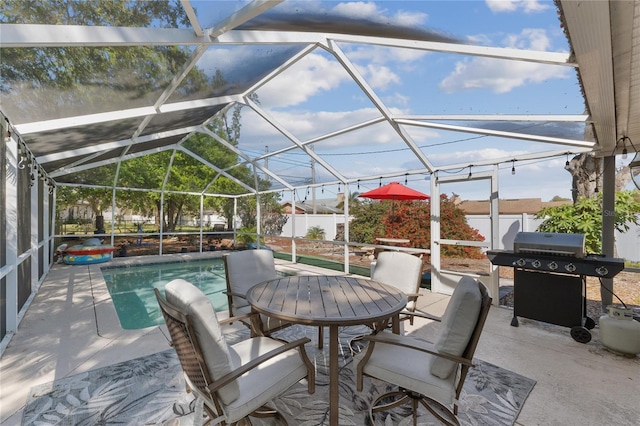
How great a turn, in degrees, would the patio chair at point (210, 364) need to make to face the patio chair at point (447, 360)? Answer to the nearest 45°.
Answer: approximately 45° to its right

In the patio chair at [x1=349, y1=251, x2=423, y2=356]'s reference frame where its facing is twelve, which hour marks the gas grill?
The gas grill is roughly at 7 o'clock from the patio chair.

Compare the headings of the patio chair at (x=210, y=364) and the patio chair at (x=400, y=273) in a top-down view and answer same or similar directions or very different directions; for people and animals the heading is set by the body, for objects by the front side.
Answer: very different directions

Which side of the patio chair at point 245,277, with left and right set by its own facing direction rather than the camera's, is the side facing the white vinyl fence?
left

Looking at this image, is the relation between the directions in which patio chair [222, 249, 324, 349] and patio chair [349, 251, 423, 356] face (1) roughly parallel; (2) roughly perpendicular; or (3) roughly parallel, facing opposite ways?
roughly perpendicular

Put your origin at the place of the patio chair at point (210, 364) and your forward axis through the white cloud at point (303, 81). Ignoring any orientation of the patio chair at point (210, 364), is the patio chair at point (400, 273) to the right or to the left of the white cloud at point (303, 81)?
right

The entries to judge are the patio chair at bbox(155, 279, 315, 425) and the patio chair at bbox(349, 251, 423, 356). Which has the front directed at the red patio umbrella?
the patio chair at bbox(155, 279, 315, 425)

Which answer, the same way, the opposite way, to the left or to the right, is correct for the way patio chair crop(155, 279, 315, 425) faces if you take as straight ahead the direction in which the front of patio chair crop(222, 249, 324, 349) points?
to the left

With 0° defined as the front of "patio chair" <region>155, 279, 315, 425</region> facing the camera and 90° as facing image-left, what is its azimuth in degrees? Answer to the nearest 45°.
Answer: approximately 225°

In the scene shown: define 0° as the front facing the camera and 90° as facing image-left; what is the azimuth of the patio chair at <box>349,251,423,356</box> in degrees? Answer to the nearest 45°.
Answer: approximately 45°

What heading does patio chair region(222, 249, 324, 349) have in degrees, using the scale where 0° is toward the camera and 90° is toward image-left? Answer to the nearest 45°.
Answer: approximately 315°
